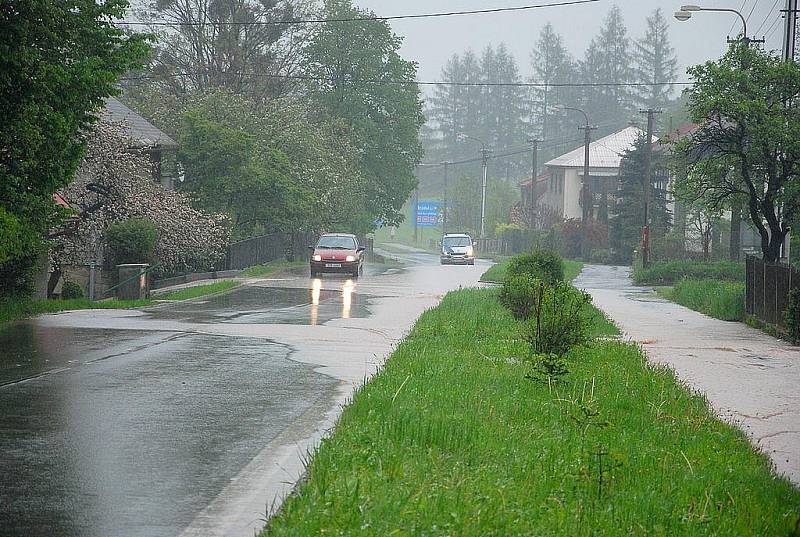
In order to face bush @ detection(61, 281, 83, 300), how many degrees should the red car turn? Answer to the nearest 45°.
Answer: approximately 45° to its right

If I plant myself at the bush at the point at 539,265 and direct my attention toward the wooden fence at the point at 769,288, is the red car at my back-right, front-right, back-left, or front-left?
back-left

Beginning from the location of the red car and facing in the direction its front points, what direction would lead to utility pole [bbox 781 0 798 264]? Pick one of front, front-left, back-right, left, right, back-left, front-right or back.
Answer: front-left

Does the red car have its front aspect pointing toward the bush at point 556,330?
yes

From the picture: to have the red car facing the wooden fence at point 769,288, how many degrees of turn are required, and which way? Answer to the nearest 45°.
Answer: approximately 45° to its left

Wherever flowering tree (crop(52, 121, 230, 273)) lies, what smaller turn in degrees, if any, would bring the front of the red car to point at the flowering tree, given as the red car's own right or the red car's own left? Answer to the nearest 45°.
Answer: approximately 45° to the red car's own right

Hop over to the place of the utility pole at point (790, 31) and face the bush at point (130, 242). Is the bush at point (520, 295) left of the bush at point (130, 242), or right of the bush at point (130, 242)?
left

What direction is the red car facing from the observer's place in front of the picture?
facing the viewer

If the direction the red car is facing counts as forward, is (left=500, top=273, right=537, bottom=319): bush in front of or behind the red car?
in front
